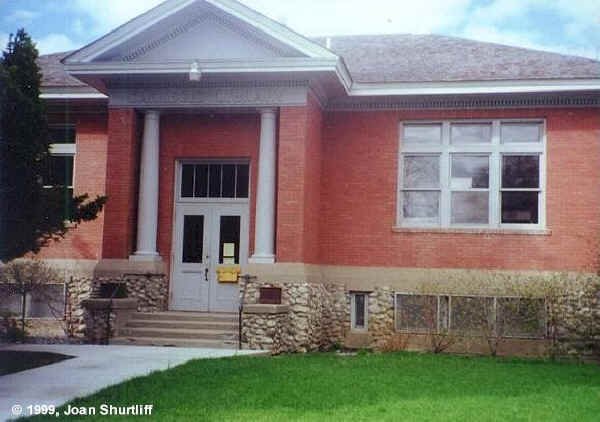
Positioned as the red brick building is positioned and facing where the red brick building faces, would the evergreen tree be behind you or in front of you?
in front

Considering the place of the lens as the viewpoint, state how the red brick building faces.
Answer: facing the viewer
